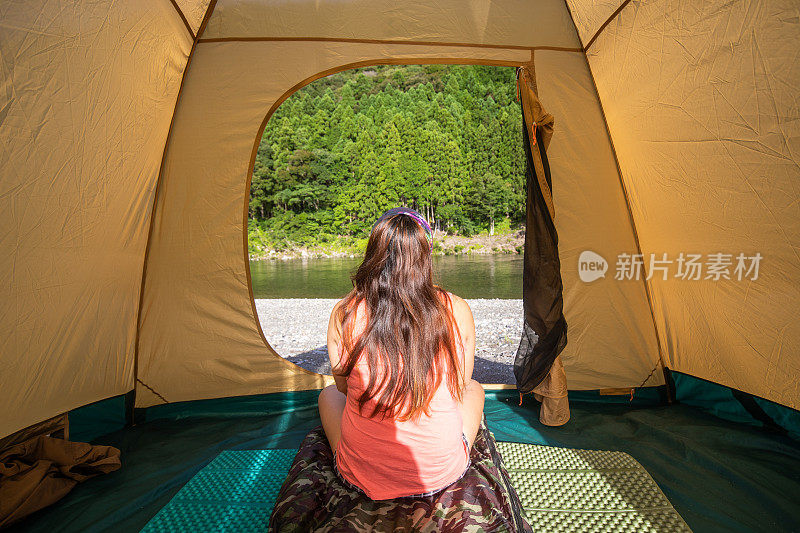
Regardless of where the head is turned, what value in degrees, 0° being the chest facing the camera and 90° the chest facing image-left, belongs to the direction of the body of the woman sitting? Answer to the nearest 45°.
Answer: approximately 180°

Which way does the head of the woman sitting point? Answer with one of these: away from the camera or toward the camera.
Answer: away from the camera

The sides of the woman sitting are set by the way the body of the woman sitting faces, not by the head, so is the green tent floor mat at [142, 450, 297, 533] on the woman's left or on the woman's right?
on the woman's left

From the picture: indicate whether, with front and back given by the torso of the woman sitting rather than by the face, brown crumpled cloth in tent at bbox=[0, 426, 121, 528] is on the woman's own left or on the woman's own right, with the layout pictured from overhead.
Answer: on the woman's own left
